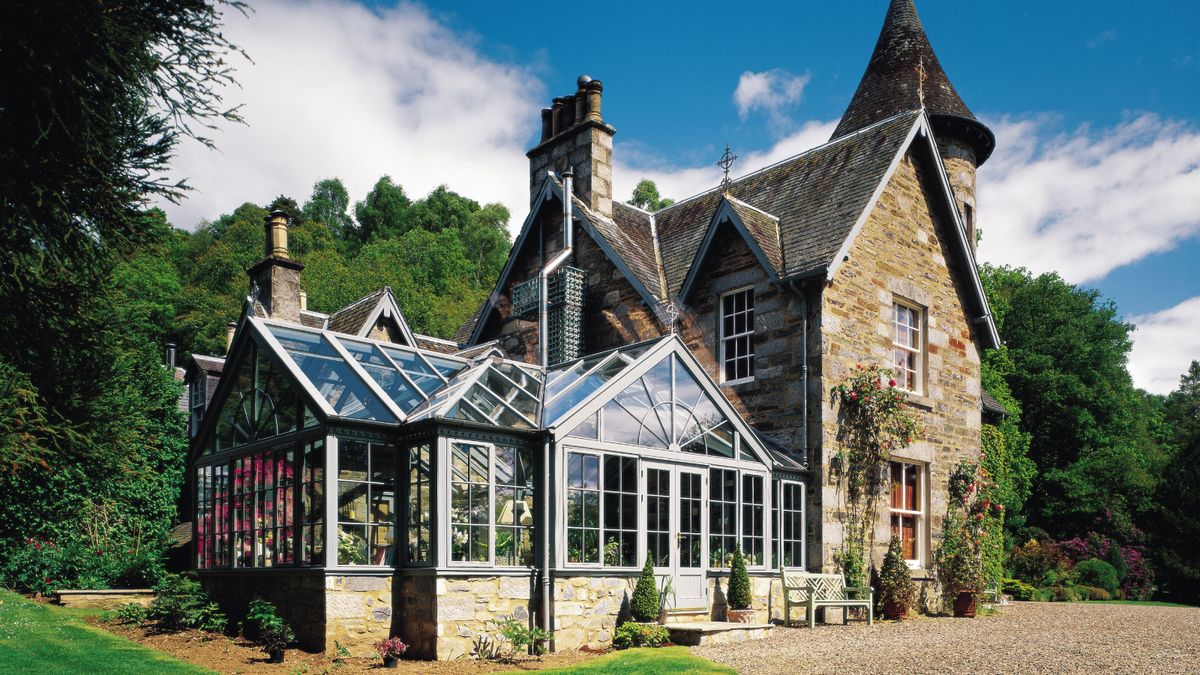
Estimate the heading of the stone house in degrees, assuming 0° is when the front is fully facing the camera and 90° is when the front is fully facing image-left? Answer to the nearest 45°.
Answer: approximately 315°

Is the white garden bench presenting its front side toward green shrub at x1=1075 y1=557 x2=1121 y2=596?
no

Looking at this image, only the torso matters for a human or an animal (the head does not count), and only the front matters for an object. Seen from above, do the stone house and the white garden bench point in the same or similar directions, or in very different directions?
same or similar directions

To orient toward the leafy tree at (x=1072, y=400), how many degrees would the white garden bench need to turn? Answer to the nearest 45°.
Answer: approximately 135° to its left

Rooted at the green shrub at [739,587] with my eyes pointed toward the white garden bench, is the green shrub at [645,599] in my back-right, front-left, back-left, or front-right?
back-right

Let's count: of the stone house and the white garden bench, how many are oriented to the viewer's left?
0

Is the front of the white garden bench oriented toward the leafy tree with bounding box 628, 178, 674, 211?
no
